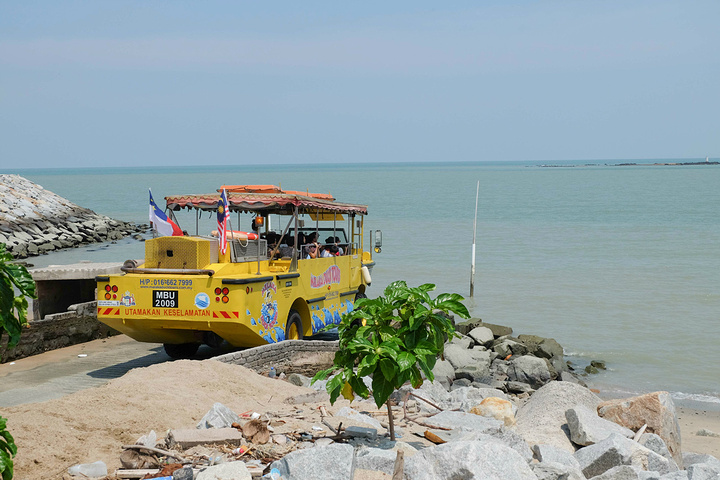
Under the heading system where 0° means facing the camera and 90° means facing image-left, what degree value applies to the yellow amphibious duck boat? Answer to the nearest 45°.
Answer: approximately 225°

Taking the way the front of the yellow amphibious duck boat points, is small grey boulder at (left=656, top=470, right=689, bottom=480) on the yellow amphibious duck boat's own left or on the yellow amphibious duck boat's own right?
on the yellow amphibious duck boat's own right

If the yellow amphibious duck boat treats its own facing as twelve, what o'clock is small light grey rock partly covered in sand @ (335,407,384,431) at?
The small light grey rock partly covered in sand is roughly at 4 o'clock from the yellow amphibious duck boat.

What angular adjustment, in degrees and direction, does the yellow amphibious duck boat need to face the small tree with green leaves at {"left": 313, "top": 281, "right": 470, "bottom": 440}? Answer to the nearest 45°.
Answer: approximately 135° to its right

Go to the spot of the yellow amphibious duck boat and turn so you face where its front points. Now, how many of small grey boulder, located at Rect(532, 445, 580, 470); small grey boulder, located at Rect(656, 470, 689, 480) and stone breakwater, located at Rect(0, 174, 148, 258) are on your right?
2

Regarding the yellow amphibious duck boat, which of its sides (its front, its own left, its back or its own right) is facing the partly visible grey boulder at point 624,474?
right

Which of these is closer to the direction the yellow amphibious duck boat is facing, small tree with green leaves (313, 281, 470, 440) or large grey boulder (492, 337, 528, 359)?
the large grey boulder

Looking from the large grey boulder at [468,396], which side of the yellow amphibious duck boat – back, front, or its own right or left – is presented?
right

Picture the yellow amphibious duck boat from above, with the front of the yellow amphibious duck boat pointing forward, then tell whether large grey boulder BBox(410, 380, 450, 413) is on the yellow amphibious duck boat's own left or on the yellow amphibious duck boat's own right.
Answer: on the yellow amphibious duck boat's own right

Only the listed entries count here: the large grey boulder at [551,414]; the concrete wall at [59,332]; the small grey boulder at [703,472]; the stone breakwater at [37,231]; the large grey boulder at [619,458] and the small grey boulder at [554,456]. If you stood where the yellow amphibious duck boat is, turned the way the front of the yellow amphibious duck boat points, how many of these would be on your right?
4
